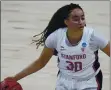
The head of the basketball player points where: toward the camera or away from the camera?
toward the camera

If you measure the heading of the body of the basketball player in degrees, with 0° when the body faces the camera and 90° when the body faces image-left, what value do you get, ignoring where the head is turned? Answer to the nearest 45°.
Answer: approximately 0°
